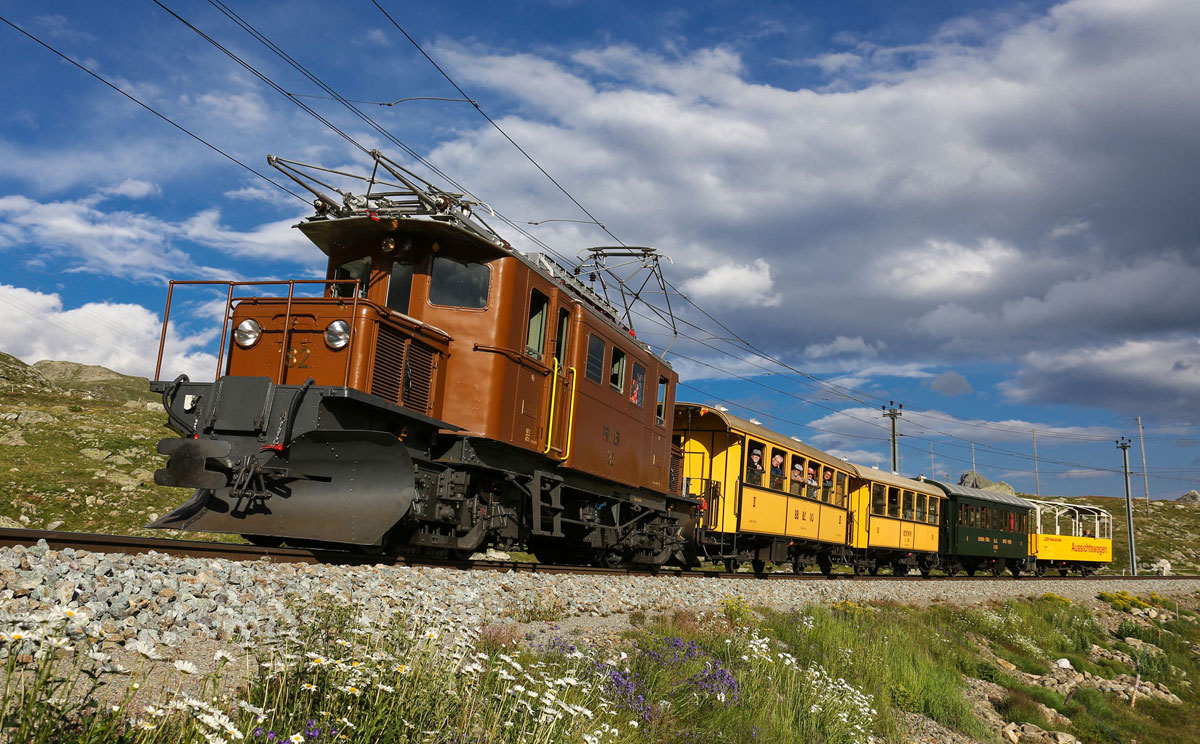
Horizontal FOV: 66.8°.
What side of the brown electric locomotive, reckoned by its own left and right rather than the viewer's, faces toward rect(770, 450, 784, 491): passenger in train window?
back

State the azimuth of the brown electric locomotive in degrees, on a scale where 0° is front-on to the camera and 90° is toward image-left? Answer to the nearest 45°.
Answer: approximately 45°

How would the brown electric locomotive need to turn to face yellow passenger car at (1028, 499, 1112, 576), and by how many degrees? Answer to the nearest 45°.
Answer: approximately 180°

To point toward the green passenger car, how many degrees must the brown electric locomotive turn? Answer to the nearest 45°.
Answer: approximately 180°

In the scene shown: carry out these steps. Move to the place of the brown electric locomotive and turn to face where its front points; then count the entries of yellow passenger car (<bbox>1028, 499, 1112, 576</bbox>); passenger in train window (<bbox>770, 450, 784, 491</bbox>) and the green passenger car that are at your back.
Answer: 3
